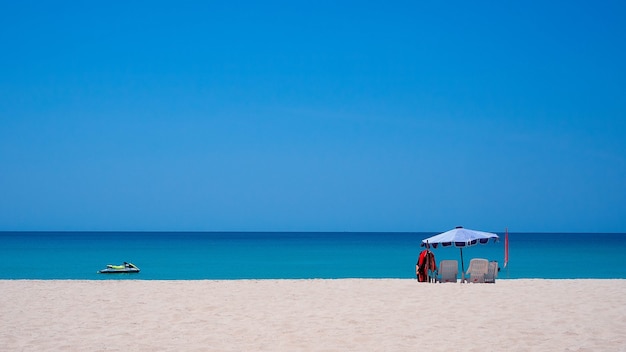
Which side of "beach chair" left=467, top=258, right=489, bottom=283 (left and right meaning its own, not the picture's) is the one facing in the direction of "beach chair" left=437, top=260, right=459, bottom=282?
left

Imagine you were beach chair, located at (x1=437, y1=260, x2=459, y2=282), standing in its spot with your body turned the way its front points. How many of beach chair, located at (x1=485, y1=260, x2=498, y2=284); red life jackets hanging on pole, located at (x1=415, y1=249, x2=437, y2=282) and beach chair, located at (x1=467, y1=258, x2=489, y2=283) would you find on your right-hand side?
2

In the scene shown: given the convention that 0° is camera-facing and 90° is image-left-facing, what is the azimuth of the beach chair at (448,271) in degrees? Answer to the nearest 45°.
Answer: approximately 180°

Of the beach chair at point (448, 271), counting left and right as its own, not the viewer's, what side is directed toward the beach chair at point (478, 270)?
right

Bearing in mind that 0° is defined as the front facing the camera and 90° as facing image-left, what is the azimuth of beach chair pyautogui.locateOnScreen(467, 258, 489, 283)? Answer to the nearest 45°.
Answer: approximately 180°

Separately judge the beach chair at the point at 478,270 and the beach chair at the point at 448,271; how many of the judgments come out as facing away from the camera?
2

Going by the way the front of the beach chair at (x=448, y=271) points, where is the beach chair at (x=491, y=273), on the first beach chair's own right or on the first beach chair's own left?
on the first beach chair's own right

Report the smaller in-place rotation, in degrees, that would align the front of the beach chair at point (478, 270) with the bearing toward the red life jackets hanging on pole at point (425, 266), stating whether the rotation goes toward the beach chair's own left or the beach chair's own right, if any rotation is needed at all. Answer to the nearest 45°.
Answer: approximately 90° to the beach chair's own left
